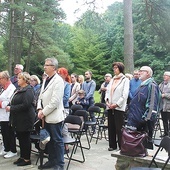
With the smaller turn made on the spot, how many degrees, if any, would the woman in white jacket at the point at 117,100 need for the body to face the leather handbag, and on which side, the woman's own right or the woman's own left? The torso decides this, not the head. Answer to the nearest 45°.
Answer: approximately 45° to the woman's own left

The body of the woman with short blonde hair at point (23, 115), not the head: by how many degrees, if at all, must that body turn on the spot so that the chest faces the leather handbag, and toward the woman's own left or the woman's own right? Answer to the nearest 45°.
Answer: approximately 135° to the woman's own left

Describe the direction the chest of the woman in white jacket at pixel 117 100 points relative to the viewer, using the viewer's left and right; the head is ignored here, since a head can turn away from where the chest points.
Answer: facing the viewer and to the left of the viewer

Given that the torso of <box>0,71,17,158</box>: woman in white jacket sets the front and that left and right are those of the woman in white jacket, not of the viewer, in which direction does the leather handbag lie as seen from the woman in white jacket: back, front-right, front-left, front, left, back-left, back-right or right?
back-left

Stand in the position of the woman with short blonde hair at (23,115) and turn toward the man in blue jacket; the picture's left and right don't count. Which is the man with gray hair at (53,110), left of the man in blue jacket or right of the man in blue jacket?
right

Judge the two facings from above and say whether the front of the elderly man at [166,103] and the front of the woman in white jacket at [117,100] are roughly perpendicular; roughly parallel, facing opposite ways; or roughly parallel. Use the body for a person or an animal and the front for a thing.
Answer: roughly parallel

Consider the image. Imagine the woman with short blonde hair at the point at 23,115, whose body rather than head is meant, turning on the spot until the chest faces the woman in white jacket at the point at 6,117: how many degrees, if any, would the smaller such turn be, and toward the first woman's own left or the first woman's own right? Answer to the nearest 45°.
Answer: approximately 45° to the first woman's own right

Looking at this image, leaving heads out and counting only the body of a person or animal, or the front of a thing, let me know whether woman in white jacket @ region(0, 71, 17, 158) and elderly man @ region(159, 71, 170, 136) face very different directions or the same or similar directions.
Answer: same or similar directions

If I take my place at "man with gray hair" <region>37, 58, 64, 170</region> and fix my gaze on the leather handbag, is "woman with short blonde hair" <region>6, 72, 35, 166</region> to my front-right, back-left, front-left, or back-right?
back-left
